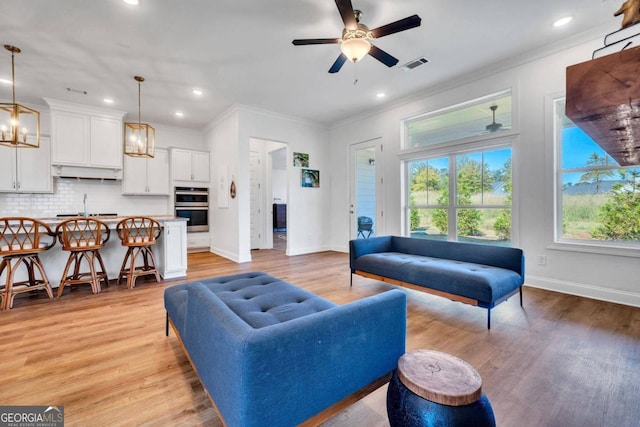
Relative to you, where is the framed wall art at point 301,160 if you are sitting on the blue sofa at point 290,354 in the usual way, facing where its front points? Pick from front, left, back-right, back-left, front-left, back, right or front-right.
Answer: front-left

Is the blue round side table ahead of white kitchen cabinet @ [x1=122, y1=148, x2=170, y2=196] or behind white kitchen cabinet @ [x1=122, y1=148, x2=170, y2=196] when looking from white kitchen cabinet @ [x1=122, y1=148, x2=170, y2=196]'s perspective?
ahead

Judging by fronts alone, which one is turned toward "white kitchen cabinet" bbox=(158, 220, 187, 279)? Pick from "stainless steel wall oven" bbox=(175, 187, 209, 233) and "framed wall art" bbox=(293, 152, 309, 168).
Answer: the stainless steel wall oven

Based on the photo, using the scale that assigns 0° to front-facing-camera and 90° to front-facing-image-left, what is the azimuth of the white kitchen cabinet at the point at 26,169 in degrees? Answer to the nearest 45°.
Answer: approximately 0°

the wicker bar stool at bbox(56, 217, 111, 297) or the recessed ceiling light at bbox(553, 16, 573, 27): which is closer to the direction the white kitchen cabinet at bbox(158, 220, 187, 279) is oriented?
the recessed ceiling light

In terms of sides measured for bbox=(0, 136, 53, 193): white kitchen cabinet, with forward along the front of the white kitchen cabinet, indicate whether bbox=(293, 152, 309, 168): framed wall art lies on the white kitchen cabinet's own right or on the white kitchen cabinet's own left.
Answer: on the white kitchen cabinet's own left

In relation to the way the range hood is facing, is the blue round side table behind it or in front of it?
in front
